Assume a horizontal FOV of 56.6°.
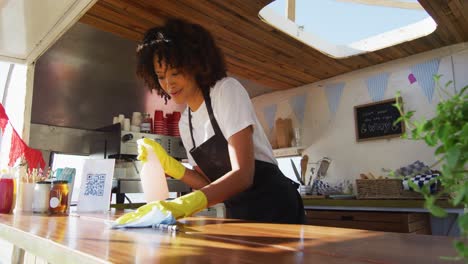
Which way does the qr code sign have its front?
toward the camera

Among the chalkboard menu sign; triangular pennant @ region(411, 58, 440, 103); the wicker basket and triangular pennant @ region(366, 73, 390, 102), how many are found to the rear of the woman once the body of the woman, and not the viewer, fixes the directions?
4

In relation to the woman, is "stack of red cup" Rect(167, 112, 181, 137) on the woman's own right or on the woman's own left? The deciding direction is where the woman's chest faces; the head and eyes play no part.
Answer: on the woman's own right

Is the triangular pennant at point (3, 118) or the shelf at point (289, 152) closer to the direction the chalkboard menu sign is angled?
the triangular pennant

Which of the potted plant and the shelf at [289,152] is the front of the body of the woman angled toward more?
the potted plant

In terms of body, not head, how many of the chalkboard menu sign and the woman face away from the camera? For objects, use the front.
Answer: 0

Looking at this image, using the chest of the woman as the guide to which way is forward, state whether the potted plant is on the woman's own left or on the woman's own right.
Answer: on the woman's own left

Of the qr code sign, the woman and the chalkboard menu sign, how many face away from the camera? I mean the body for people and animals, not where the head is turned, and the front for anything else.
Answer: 0

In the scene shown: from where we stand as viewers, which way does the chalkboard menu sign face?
facing the viewer and to the left of the viewer

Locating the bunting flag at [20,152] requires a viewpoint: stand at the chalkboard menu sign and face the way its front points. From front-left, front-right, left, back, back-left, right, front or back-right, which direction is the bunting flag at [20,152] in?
front

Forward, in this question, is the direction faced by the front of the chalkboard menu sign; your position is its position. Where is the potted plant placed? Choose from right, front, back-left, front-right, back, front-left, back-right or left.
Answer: front-left
